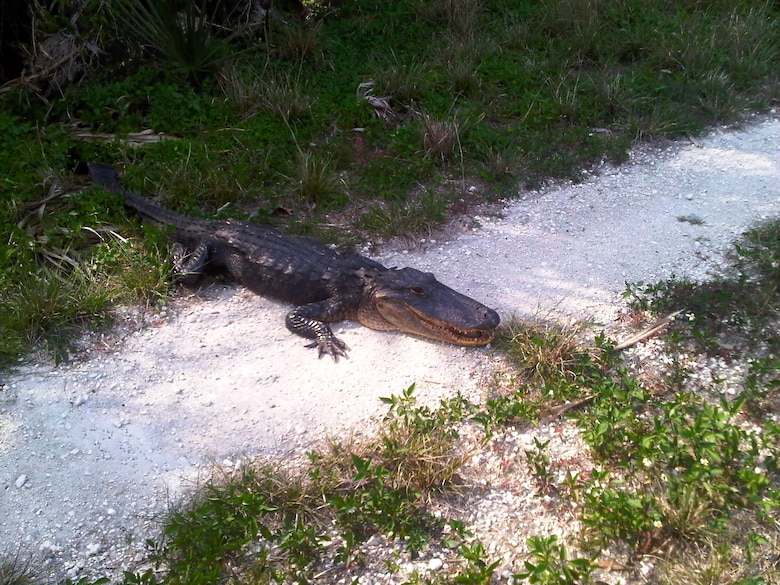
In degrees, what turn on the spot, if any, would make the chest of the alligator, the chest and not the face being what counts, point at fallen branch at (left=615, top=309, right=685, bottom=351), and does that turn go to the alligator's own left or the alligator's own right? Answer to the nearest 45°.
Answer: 0° — it already faces it

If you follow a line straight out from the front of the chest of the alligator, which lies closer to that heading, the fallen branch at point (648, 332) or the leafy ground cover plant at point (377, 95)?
the fallen branch

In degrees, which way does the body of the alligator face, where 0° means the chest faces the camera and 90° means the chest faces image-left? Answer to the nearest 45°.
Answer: approximately 315°
